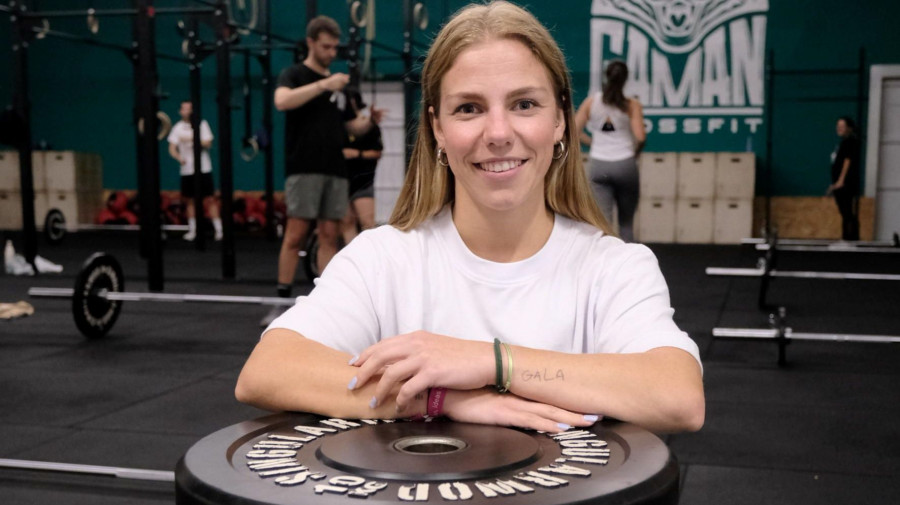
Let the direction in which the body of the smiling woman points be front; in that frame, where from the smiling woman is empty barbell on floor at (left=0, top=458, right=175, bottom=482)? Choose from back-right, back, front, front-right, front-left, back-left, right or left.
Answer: back-right

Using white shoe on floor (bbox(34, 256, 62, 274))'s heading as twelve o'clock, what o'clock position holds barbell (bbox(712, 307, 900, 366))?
The barbell is roughly at 2 o'clock from the white shoe on floor.

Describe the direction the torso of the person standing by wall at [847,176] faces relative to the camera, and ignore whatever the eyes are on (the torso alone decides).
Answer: to the viewer's left

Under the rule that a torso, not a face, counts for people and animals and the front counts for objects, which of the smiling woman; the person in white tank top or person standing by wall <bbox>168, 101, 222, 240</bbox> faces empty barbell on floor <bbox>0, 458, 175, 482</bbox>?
the person standing by wall

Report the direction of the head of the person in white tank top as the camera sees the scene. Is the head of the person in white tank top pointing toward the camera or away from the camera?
away from the camera

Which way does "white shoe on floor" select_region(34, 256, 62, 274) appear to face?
to the viewer's right

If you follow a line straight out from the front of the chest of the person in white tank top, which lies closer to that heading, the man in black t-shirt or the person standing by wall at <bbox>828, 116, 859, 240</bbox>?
the person standing by wall

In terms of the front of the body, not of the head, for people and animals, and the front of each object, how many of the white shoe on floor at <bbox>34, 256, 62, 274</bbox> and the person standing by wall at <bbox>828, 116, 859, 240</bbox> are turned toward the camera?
0

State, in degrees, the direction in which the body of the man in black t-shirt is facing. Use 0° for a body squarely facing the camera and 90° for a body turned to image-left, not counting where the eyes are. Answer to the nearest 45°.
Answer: approximately 315°

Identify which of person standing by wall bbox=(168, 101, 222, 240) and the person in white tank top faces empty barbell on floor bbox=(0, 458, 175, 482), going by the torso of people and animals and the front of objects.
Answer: the person standing by wall

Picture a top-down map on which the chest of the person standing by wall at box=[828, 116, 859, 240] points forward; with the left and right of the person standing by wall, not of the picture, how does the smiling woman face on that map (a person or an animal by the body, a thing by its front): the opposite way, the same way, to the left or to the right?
to the left

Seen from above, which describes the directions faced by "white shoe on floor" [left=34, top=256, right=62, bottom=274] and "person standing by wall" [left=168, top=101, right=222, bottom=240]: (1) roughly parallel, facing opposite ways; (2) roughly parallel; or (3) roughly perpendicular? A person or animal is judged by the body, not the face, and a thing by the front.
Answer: roughly perpendicular

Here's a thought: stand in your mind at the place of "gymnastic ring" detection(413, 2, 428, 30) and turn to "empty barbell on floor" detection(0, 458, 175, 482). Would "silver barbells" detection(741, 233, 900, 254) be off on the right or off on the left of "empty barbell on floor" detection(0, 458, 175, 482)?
left
